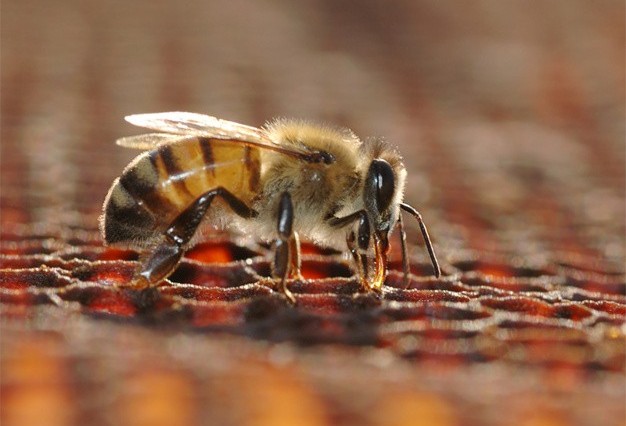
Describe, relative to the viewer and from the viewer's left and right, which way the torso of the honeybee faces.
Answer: facing to the right of the viewer
